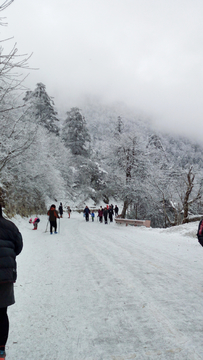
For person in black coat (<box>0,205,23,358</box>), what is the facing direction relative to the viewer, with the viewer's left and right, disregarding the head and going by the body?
facing away from the viewer

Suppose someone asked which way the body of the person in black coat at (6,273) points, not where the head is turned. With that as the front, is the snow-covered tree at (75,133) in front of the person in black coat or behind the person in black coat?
in front
